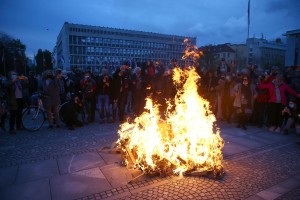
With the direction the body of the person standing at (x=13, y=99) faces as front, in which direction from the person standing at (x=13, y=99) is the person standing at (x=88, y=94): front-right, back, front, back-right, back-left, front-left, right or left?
front-left

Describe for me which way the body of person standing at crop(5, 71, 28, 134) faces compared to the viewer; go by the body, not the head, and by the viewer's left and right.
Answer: facing the viewer and to the right of the viewer

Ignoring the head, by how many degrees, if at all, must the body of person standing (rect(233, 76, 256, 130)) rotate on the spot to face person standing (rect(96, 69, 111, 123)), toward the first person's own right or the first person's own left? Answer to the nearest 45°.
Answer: approximately 90° to the first person's own right

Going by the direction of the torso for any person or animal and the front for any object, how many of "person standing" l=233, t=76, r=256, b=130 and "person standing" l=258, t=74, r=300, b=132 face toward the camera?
2

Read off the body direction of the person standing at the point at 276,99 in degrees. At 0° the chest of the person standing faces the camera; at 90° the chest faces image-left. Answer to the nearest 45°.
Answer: approximately 0°

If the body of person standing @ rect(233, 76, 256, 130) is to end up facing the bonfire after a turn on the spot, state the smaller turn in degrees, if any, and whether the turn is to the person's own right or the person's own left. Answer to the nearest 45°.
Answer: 0° — they already face it

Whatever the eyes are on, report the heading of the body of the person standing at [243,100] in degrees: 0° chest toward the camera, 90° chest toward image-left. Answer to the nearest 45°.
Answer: approximately 0°

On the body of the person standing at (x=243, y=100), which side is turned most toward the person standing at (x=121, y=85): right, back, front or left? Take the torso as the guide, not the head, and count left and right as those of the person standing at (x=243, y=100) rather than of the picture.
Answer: right
